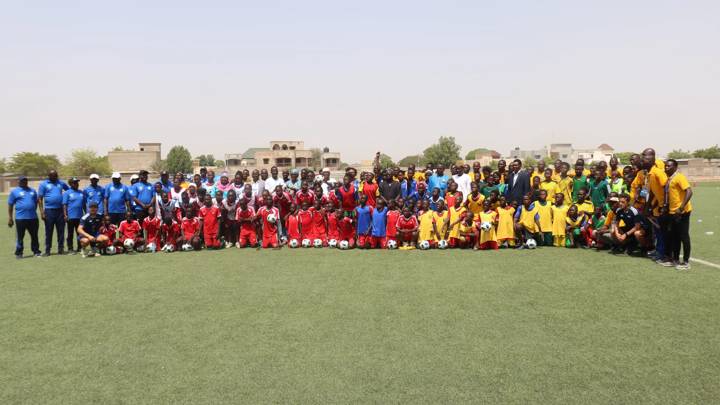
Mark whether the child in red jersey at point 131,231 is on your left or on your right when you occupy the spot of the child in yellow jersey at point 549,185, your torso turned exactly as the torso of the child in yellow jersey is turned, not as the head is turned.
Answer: on your right

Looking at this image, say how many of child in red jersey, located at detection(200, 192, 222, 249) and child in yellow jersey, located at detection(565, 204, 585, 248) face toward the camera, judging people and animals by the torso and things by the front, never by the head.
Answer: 2

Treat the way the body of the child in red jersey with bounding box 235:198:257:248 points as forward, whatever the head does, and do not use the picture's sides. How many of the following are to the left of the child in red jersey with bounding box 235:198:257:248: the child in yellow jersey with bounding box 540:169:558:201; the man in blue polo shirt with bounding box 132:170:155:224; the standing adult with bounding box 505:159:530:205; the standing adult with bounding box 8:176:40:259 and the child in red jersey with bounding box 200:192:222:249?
2

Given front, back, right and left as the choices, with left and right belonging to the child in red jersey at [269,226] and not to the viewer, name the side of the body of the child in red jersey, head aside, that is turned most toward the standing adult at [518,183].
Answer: left
